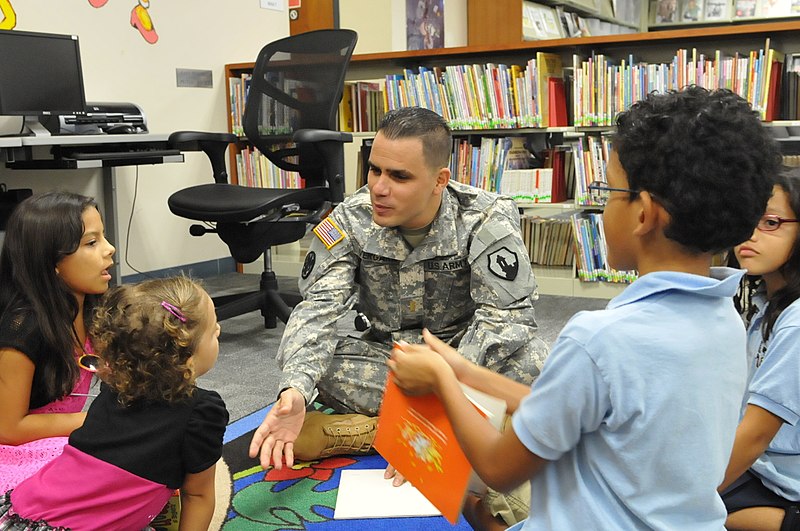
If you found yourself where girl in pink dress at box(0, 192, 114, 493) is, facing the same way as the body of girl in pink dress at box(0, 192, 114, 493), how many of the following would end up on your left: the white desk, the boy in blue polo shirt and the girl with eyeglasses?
1

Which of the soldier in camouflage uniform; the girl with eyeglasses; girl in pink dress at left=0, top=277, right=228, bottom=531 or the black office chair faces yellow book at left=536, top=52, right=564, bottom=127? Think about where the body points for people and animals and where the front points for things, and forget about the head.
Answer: the girl in pink dress

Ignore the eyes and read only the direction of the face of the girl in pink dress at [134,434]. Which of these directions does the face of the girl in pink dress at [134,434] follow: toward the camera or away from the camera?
away from the camera

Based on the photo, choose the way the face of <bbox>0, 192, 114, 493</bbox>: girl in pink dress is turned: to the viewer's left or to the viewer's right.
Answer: to the viewer's right

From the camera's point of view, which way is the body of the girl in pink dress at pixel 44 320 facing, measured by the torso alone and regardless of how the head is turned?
to the viewer's right

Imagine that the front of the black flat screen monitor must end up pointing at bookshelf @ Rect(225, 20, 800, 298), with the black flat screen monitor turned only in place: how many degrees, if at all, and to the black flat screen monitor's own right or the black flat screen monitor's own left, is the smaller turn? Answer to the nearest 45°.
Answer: approximately 45° to the black flat screen monitor's own left

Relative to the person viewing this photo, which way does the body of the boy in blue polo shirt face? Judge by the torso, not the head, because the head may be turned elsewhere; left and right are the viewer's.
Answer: facing away from the viewer and to the left of the viewer

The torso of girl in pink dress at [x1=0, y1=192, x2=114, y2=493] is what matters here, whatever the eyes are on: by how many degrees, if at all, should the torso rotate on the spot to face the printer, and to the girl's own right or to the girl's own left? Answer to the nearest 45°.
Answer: approximately 90° to the girl's own left

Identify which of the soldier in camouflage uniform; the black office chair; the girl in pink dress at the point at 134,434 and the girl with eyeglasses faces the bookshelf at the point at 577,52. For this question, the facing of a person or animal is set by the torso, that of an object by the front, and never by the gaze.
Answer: the girl in pink dress

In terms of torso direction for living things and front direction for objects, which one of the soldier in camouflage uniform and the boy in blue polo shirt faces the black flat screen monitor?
the boy in blue polo shirt

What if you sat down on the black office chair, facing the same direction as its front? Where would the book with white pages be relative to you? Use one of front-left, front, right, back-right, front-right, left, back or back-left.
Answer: front-left

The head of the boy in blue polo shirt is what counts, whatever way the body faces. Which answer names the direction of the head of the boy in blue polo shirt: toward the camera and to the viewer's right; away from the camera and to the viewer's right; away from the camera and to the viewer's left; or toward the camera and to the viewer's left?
away from the camera and to the viewer's left

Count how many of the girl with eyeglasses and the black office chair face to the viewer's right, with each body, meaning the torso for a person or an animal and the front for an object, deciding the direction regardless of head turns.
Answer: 0

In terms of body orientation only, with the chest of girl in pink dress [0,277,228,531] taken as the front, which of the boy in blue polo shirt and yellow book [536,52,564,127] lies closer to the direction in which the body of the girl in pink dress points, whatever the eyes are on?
the yellow book

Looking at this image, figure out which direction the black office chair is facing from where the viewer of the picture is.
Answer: facing the viewer and to the left of the viewer

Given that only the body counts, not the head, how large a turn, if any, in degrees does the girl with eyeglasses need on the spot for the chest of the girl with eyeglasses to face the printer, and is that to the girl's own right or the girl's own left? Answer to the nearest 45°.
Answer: approximately 90° to the girl's own right

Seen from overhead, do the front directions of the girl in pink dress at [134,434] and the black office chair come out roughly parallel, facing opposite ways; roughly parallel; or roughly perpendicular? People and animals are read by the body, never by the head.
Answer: roughly parallel, facing opposite ways

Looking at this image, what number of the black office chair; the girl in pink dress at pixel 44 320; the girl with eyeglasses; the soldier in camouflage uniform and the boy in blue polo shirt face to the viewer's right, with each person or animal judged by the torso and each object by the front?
1

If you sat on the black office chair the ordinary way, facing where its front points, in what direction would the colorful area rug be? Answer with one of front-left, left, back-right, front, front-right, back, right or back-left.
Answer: front-left
